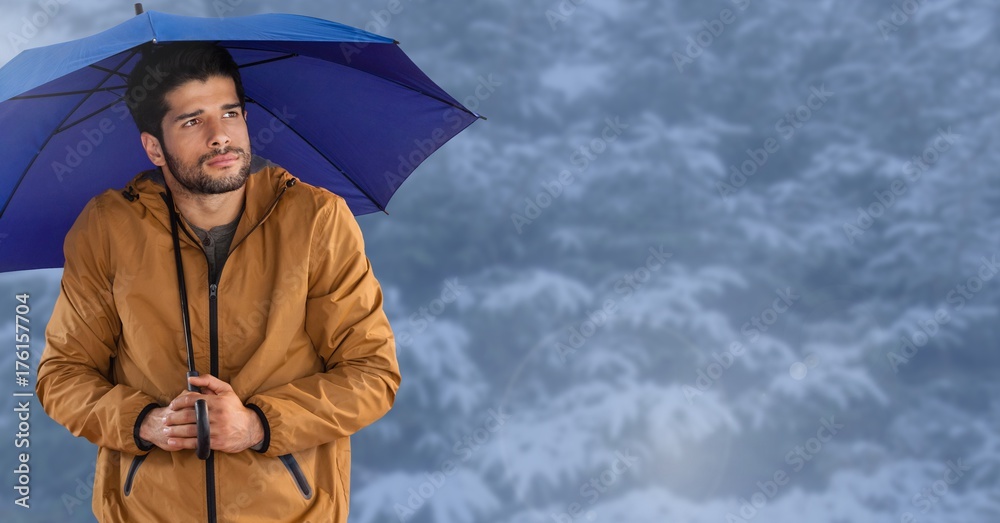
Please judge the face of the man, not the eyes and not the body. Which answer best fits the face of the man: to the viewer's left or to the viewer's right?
to the viewer's right

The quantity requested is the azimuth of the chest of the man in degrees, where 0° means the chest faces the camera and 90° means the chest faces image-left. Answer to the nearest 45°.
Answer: approximately 0°
